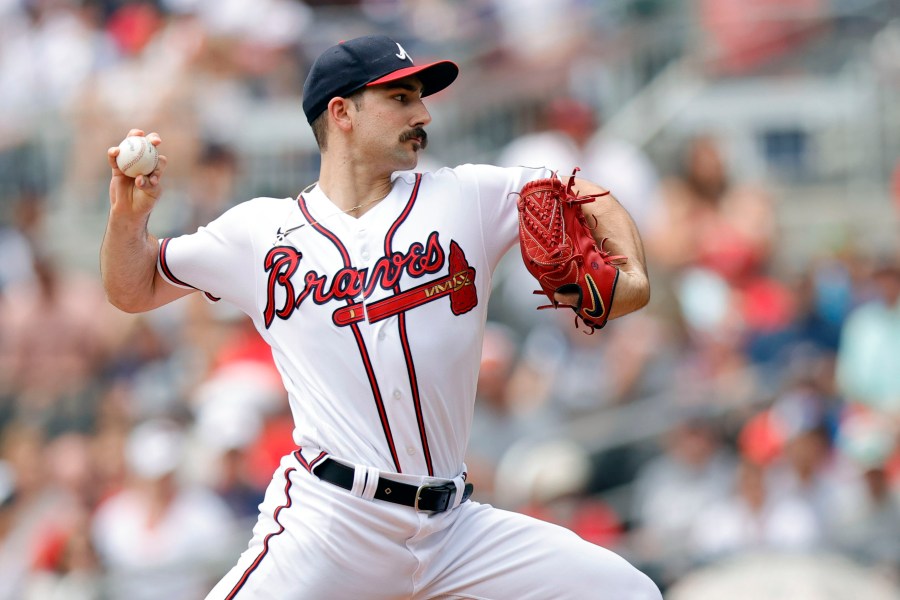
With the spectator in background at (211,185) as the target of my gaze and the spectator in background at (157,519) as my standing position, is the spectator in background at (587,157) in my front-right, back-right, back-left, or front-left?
front-right

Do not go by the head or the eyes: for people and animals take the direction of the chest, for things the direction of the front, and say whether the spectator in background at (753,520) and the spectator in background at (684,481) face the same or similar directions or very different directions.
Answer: same or similar directions

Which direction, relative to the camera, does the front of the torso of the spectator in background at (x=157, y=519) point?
toward the camera

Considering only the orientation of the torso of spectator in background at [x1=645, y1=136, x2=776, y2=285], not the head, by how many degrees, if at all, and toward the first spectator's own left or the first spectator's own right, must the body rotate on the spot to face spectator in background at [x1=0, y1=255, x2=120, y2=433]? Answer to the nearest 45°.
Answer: approximately 90° to the first spectator's own right

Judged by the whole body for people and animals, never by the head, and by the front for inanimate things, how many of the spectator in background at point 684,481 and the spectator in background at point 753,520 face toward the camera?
2

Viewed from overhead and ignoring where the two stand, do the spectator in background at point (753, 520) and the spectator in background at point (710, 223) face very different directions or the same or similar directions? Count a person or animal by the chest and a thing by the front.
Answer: same or similar directions

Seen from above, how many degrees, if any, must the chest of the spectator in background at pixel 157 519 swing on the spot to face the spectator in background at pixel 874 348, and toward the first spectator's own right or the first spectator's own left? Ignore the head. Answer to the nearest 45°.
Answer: approximately 90° to the first spectator's own left

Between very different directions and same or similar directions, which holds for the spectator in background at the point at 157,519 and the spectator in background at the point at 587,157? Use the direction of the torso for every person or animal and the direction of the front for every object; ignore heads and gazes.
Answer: same or similar directions

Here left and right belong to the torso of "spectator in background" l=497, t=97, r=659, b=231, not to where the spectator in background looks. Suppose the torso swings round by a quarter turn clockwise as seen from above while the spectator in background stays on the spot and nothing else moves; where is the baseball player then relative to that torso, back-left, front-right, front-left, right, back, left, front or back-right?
left

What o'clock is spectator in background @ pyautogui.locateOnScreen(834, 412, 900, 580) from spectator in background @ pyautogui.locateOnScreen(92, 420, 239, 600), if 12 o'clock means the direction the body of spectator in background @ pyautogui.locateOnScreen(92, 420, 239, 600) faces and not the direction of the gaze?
spectator in background @ pyautogui.locateOnScreen(834, 412, 900, 580) is roughly at 10 o'clock from spectator in background @ pyautogui.locateOnScreen(92, 420, 239, 600).

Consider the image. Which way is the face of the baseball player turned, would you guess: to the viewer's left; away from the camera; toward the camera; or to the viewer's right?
to the viewer's right

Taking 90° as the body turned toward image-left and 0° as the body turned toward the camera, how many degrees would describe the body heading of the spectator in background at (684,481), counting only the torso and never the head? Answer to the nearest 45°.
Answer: approximately 0°

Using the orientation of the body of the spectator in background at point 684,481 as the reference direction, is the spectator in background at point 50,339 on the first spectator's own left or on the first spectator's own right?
on the first spectator's own right

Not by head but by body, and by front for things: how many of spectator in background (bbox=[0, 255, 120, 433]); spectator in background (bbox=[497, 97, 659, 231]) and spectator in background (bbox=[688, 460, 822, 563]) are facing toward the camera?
3

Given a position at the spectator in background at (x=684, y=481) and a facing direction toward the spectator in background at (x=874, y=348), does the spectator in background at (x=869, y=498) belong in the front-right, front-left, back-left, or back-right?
front-right

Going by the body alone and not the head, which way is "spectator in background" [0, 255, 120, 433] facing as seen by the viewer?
toward the camera
